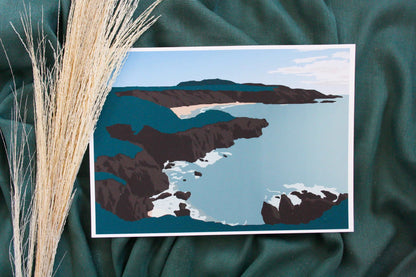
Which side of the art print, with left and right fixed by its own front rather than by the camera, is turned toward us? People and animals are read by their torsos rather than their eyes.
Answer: front
